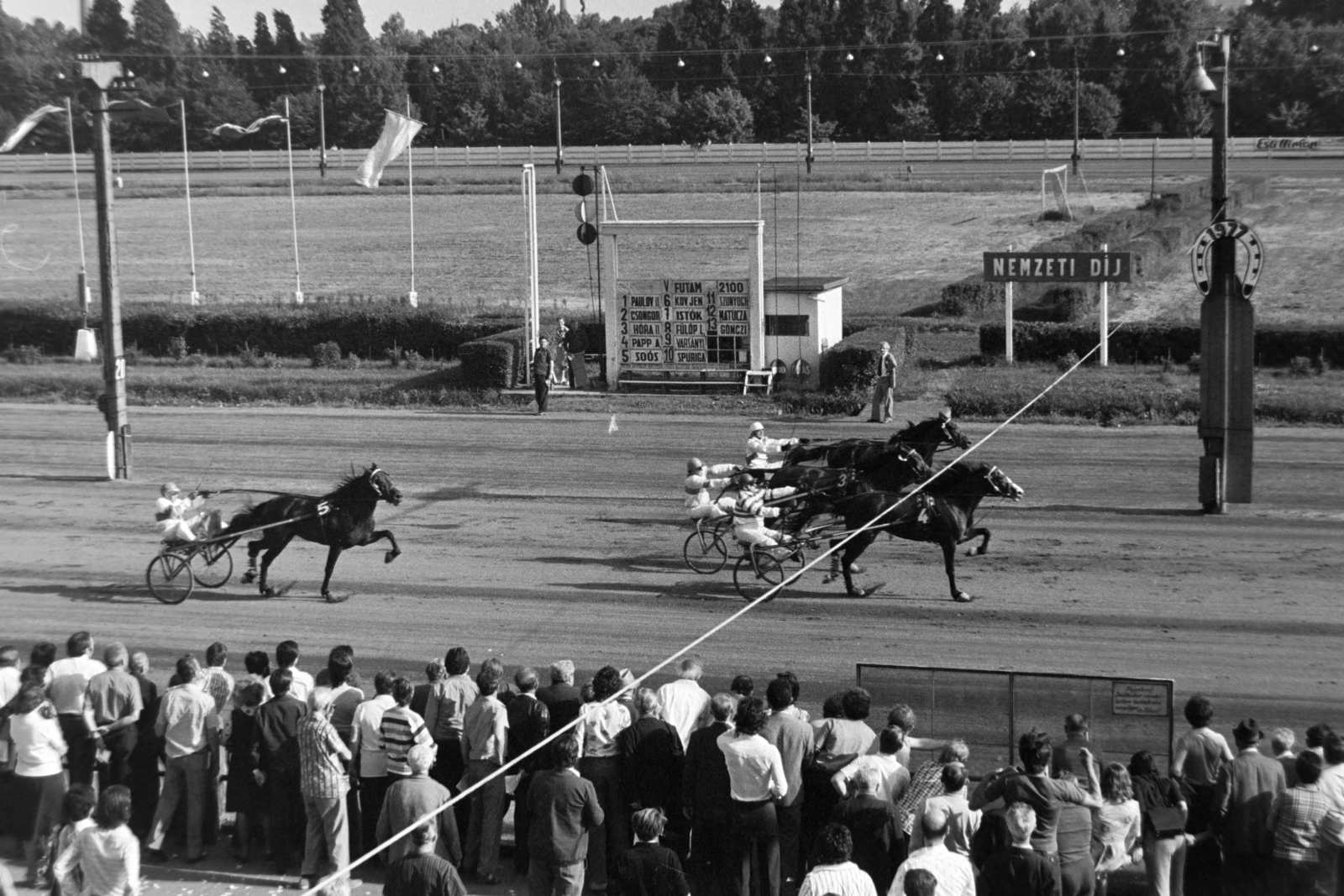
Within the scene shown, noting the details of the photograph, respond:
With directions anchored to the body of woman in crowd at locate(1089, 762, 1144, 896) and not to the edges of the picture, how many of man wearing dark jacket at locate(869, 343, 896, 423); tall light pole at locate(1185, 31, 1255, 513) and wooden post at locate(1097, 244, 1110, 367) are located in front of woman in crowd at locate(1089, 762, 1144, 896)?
3

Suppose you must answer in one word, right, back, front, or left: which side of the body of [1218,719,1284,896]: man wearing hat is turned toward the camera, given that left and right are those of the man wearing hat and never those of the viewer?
back

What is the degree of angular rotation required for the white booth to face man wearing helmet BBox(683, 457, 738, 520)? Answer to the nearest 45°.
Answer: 0° — it already faces them

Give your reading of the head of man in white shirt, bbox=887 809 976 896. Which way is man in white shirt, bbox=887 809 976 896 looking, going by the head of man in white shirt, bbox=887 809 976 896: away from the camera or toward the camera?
away from the camera

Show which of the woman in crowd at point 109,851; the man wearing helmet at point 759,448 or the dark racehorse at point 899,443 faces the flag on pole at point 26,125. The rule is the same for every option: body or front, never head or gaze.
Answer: the woman in crowd

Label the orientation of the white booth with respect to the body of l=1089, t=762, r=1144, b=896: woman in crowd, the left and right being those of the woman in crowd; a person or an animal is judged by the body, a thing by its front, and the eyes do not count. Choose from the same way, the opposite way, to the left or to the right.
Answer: the opposite way

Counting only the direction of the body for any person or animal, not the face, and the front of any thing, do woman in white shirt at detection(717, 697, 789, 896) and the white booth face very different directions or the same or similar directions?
very different directions

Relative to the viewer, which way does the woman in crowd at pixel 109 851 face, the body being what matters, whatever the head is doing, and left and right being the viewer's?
facing away from the viewer

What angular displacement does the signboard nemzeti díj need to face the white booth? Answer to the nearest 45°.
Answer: approximately 90° to its right

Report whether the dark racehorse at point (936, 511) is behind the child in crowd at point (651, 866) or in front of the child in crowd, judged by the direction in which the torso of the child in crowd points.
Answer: in front

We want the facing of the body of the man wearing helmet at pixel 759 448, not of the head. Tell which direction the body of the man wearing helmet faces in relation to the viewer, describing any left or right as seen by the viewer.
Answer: facing to the right of the viewer

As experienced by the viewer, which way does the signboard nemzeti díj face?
facing the viewer

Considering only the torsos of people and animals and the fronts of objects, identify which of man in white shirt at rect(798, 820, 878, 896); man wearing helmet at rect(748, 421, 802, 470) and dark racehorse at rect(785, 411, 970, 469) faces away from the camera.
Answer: the man in white shirt

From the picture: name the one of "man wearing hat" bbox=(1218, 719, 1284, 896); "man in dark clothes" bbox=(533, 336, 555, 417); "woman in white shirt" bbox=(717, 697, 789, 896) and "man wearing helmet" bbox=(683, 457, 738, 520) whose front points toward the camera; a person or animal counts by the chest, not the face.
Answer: the man in dark clothes

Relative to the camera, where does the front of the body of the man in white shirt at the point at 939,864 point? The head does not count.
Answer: away from the camera

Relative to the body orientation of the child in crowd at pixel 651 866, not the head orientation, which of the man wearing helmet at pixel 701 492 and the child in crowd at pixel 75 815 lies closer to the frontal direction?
the man wearing helmet

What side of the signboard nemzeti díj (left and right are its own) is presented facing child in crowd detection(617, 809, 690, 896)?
front

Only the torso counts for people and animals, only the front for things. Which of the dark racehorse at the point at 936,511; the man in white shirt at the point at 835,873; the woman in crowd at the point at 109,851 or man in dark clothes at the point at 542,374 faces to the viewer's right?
the dark racehorse

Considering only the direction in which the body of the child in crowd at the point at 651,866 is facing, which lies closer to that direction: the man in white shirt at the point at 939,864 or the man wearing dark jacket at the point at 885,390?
the man wearing dark jacket

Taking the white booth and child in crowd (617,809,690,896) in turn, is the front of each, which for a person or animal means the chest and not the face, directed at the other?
yes

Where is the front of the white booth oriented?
toward the camera

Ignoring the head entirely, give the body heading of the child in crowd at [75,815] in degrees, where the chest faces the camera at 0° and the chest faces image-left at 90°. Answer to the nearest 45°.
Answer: approximately 225°

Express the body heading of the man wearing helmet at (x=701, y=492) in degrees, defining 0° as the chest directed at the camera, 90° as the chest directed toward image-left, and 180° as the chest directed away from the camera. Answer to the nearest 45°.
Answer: approximately 270°
